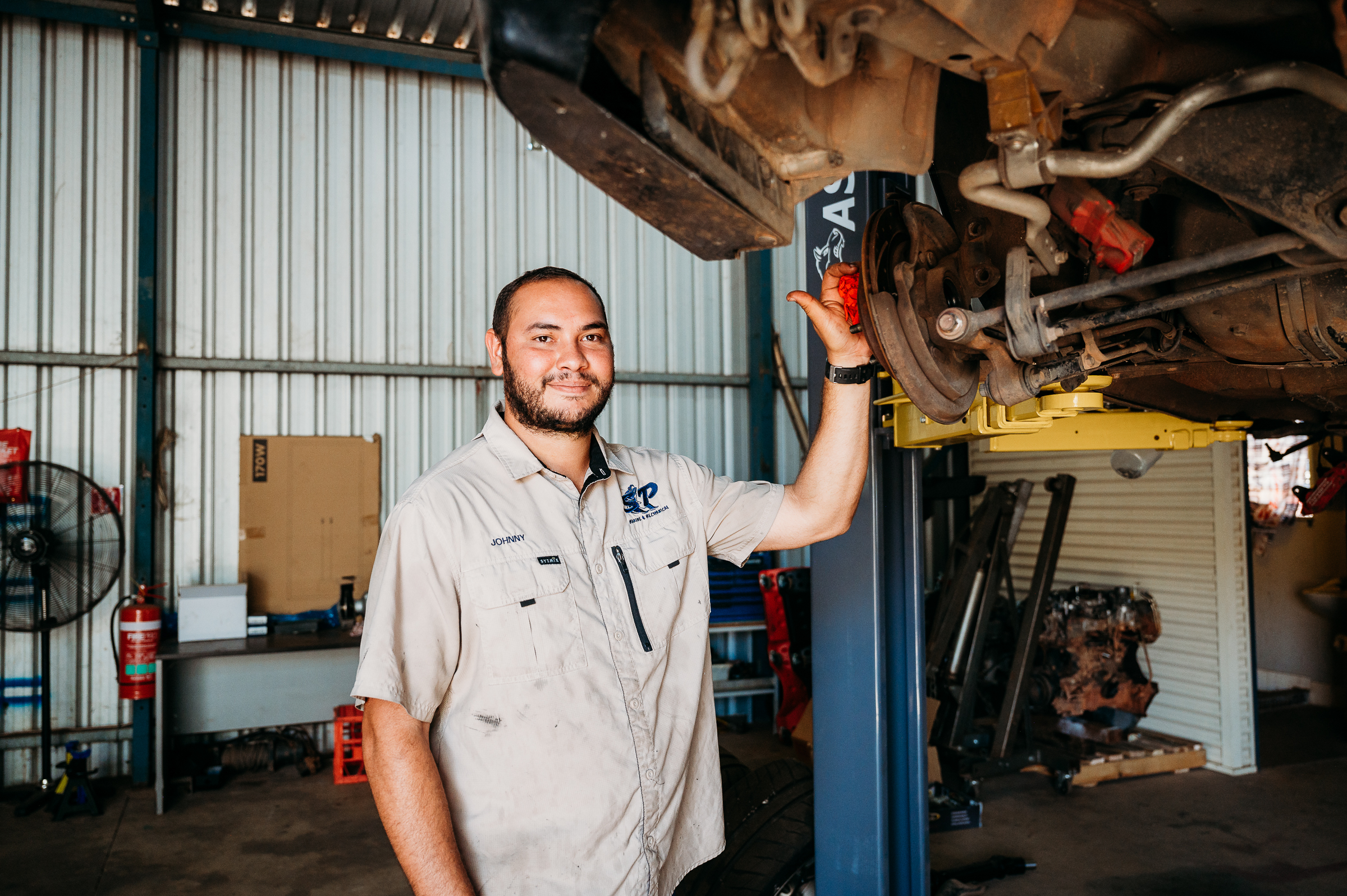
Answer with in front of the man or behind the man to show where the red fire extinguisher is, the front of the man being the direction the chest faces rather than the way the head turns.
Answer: behind

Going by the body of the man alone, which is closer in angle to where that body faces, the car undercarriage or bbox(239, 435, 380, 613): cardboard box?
the car undercarriage

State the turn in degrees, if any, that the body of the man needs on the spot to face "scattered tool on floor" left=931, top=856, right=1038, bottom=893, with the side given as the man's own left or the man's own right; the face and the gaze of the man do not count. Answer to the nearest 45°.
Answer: approximately 90° to the man's own left

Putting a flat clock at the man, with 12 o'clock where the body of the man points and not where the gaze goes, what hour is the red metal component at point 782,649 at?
The red metal component is roughly at 8 o'clock from the man.

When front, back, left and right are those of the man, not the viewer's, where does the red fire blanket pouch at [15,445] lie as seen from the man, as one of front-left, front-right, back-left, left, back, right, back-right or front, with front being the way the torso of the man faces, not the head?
back
